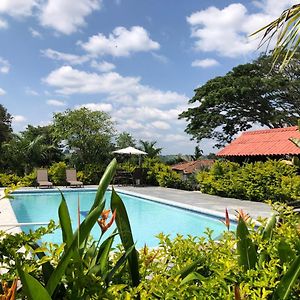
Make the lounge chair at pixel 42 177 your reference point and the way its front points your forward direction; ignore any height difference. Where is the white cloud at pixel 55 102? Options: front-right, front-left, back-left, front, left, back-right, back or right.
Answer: back-left

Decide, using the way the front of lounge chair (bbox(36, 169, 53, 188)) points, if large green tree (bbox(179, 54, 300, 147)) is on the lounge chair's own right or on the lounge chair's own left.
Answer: on the lounge chair's own left

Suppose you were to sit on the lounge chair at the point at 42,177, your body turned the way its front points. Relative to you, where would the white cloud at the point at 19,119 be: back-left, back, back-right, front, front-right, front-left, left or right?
back-left

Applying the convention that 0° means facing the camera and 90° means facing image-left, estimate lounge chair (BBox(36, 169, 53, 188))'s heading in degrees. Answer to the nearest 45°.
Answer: approximately 315°
